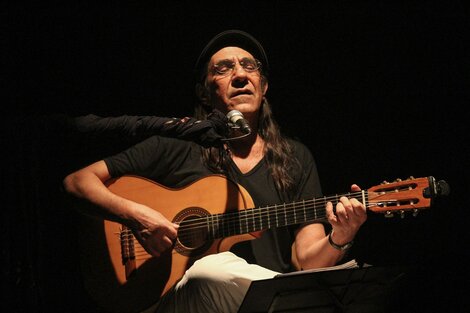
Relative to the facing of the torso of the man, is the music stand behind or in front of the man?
in front

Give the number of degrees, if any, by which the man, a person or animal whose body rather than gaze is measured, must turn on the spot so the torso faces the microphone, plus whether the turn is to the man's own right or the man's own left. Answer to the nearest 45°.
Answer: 0° — they already face it

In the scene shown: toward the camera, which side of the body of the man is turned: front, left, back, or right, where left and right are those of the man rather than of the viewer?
front
